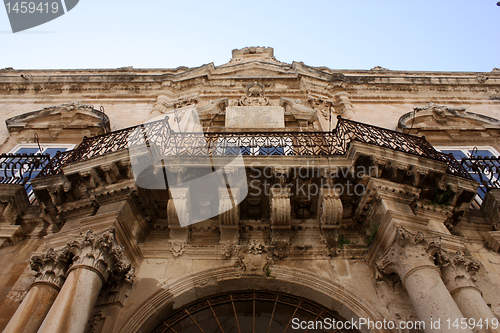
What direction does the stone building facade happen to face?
toward the camera
